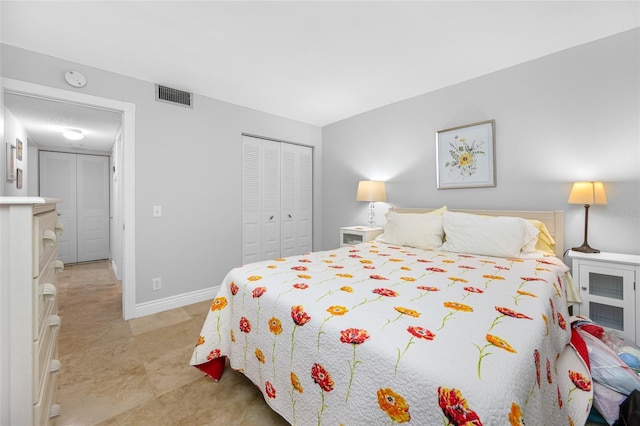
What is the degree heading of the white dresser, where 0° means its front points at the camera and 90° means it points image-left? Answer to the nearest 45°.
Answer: approximately 270°

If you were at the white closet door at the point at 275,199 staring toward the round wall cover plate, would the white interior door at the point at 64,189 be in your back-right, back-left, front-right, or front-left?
front-right

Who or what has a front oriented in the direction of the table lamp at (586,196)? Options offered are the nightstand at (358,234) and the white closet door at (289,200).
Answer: the white closet door

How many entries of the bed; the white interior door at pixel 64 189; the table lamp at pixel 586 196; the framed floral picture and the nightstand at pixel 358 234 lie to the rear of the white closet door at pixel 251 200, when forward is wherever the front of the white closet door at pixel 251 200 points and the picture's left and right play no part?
1

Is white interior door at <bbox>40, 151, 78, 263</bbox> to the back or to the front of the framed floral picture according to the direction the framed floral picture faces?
to the front

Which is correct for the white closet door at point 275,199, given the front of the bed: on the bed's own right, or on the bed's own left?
on the bed's own right

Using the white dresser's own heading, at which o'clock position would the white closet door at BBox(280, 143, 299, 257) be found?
The white closet door is roughly at 11 o'clock from the white dresser.

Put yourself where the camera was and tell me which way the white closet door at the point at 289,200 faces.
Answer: facing the viewer and to the right of the viewer

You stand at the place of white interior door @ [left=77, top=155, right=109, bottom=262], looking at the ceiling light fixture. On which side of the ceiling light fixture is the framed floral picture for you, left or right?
left

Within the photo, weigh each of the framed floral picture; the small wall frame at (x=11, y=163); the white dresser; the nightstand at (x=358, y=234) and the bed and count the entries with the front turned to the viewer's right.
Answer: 2

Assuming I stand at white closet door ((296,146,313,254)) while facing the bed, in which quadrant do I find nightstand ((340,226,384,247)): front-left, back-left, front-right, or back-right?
front-left

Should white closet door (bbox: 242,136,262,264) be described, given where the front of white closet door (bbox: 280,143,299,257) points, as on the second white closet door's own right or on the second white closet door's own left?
on the second white closet door's own right
